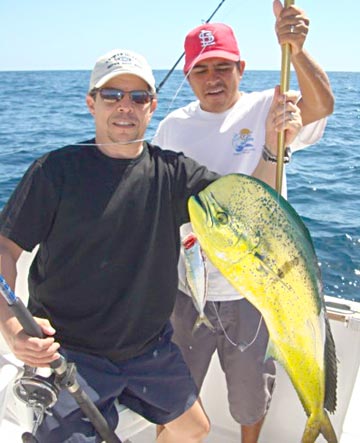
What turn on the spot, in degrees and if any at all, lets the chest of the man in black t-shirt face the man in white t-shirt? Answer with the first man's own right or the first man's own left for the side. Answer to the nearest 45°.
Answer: approximately 135° to the first man's own left

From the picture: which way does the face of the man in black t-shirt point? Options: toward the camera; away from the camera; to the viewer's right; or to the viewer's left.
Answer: toward the camera

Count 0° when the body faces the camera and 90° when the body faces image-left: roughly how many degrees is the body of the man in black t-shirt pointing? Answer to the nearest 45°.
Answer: approximately 0°

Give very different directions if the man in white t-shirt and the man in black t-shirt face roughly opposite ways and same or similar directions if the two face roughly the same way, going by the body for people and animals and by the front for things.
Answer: same or similar directions

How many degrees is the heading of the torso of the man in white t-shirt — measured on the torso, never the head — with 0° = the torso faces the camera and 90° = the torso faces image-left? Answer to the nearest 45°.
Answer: approximately 0°

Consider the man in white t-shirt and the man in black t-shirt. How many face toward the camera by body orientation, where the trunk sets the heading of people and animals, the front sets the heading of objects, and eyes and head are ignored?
2
